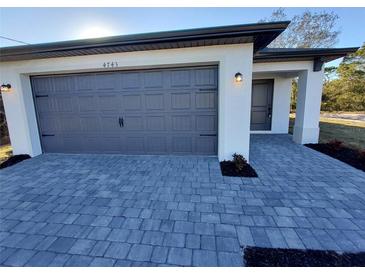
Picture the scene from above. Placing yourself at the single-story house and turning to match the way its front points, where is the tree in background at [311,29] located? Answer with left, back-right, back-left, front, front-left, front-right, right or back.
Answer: back-left

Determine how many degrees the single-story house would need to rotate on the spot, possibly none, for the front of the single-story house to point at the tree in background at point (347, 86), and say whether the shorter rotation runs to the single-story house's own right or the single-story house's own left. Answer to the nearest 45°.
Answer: approximately 135° to the single-story house's own left

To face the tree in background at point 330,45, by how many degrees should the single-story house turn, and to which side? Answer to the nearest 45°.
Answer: approximately 135° to its left

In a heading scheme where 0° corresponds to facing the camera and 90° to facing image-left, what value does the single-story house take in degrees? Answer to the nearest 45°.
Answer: approximately 0°

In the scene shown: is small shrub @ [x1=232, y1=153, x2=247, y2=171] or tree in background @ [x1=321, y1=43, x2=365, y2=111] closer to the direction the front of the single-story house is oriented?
the small shrub

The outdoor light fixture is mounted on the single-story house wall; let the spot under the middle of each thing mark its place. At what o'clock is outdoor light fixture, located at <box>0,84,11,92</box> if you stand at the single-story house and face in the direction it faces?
The outdoor light fixture is roughly at 3 o'clock from the single-story house.

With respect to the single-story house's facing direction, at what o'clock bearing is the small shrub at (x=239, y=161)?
The small shrub is roughly at 10 o'clock from the single-story house.
